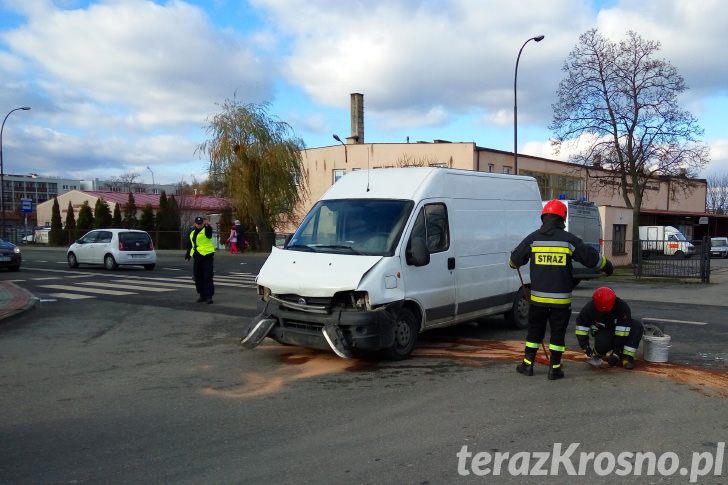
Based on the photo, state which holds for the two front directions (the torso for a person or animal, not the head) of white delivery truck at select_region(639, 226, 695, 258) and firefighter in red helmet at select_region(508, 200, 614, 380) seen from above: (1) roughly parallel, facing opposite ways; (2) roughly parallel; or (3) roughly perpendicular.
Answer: roughly perpendicular

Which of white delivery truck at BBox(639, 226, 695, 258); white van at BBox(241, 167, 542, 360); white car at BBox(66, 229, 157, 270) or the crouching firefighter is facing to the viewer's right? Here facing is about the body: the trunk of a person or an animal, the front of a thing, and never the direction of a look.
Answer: the white delivery truck

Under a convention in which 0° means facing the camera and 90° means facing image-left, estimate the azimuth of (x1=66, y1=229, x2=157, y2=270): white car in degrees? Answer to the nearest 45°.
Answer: approximately 135°

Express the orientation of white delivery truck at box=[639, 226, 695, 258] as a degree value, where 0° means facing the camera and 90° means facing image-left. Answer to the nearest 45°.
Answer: approximately 270°

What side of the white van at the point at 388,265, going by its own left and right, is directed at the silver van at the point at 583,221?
back

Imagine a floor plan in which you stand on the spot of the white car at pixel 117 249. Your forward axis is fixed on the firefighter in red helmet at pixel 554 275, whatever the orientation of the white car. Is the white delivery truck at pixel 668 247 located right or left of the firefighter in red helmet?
left

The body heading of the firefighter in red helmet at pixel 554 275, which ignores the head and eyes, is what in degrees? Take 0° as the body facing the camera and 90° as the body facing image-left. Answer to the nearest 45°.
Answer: approximately 180°

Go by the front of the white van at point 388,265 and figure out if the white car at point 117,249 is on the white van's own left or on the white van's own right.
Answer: on the white van's own right

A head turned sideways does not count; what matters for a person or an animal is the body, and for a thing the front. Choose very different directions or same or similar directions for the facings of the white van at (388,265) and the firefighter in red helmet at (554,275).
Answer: very different directions

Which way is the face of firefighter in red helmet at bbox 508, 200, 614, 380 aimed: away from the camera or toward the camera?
away from the camera

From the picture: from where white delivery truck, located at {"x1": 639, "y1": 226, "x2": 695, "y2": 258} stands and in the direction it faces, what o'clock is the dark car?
The dark car is roughly at 5 o'clock from the white delivery truck.
